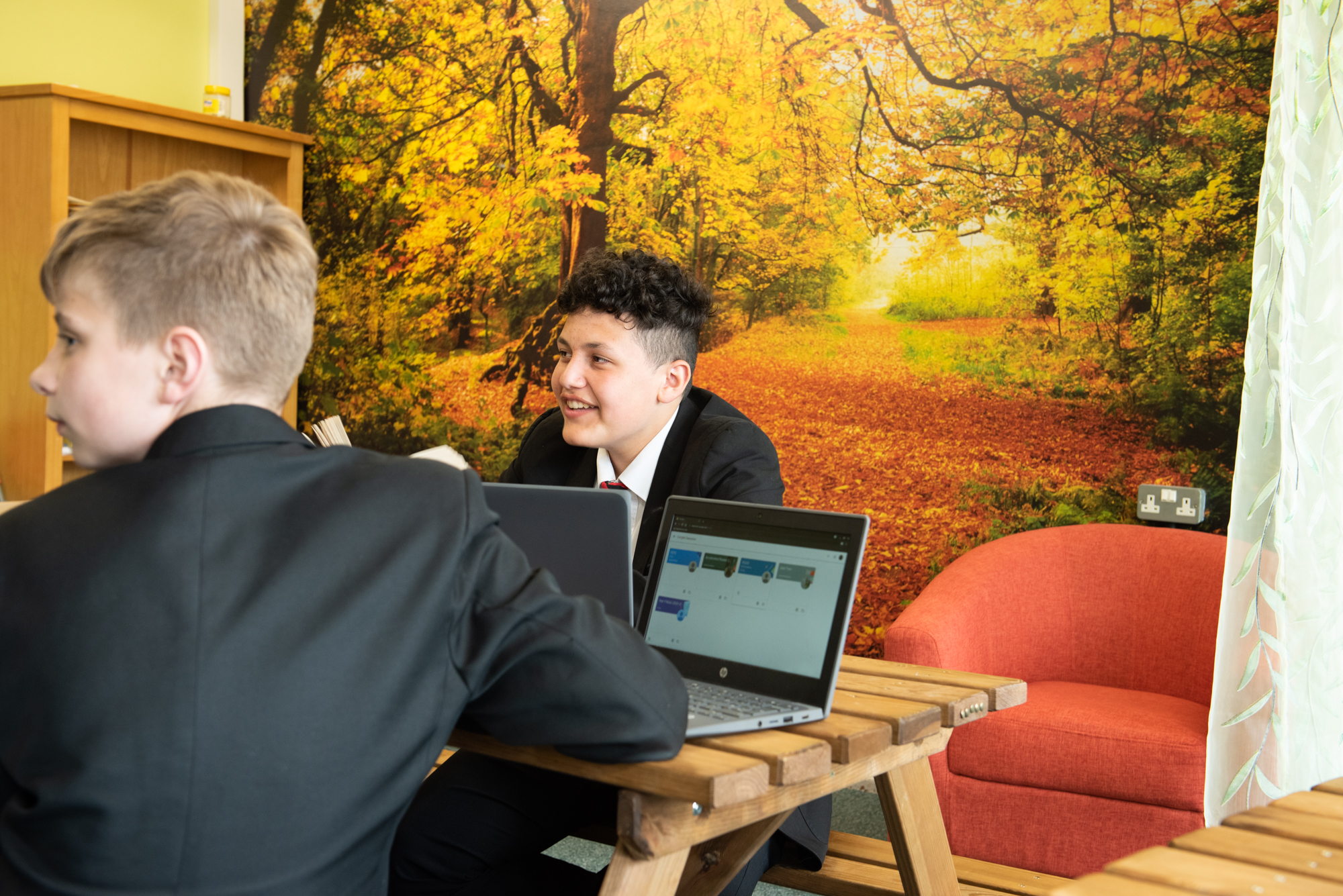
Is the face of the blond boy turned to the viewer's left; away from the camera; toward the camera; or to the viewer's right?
to the viewer's left

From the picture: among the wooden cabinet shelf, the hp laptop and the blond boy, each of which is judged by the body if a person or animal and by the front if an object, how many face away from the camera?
1

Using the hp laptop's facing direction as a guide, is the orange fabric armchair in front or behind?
behind

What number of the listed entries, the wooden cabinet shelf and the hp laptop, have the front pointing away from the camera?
0

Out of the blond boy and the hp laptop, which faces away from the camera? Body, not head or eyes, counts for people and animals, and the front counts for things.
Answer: the blond boy

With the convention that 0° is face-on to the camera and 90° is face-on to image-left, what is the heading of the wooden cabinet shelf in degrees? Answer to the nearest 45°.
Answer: approximately 315°

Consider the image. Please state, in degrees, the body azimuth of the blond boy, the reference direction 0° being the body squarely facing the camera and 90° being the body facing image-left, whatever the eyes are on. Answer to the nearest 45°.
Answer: approximately 180°

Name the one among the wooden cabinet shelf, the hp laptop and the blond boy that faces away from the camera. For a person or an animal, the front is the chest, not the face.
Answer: the blond boy

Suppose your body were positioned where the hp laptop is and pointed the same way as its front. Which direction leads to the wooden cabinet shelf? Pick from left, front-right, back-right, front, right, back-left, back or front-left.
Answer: right

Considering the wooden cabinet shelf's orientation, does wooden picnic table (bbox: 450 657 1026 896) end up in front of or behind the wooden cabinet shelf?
in front

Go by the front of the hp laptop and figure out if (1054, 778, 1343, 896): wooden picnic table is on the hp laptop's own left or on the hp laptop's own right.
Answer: on the hp laptop's own left
